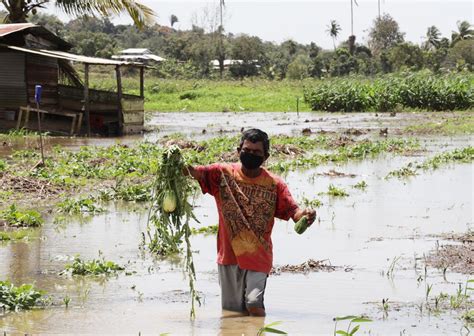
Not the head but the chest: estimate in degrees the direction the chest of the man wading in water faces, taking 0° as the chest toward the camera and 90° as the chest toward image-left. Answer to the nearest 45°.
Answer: approximately 0°

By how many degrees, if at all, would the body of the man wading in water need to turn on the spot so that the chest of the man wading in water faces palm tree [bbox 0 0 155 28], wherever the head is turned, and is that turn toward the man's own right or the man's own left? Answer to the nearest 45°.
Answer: approximately 180°

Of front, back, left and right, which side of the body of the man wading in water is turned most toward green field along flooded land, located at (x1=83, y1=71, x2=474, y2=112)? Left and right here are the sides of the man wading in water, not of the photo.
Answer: back

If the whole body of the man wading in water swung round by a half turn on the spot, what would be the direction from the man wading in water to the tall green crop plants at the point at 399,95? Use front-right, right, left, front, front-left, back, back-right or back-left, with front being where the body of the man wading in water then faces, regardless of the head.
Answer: front
